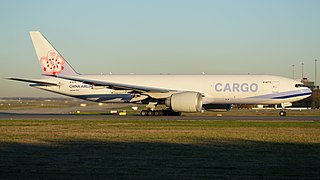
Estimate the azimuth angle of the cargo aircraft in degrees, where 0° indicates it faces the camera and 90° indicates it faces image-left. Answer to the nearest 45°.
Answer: approximately 270°
